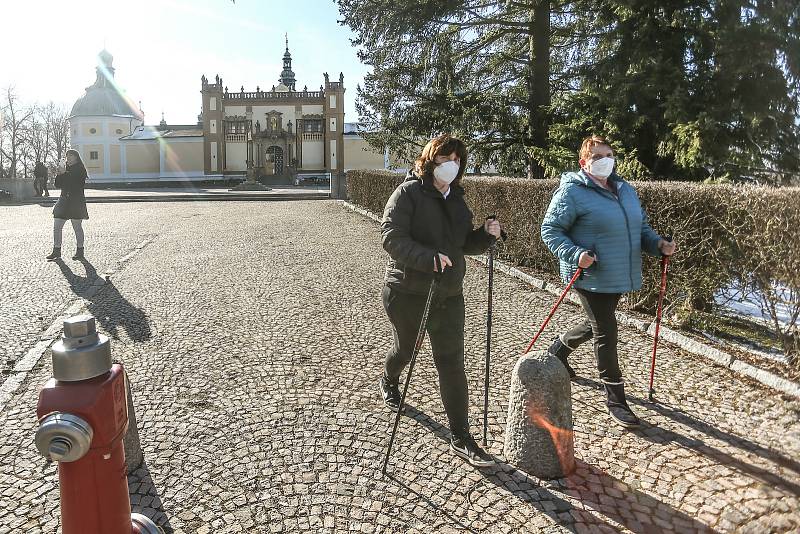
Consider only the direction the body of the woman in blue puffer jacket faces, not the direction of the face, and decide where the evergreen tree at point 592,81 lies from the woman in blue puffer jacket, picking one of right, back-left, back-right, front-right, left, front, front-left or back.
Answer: back-left

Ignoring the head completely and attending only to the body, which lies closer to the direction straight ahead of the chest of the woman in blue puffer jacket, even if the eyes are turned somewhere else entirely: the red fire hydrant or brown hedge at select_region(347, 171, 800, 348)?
the red fire hydrant

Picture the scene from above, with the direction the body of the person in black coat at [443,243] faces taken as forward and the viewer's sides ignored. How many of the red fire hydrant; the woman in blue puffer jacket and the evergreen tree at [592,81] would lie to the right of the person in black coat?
1

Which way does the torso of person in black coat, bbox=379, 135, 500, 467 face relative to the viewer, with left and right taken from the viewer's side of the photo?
facing the viewer and to the right of the viewer

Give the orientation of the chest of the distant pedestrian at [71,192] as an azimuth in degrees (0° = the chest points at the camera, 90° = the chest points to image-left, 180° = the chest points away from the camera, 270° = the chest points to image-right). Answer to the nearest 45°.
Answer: approximately 45°

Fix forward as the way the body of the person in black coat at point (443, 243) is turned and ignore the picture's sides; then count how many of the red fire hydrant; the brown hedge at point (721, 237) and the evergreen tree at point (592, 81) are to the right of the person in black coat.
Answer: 1

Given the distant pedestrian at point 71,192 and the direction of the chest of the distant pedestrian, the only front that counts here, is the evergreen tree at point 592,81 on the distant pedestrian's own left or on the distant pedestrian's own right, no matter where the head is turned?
on the distant pedestrian's own left

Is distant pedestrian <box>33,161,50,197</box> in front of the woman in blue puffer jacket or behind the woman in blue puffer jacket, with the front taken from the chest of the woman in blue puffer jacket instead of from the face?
behind

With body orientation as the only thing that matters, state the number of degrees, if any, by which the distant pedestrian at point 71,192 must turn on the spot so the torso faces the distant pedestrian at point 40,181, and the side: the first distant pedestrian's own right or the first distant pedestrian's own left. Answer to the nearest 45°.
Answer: approximately 135° to the first distant pedestrian's own right

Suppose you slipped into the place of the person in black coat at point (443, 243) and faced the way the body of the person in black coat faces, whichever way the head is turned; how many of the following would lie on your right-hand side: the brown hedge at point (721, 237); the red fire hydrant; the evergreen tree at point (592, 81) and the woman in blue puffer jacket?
1

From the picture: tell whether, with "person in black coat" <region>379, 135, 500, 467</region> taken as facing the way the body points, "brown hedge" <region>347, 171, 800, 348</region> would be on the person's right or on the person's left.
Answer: on the person's left
